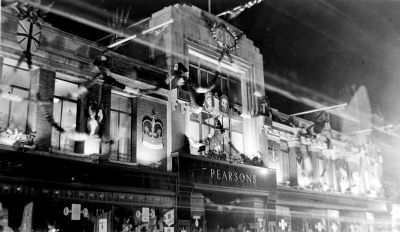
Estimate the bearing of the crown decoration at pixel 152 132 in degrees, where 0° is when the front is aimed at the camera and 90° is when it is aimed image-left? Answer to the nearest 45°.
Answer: approximately 315°

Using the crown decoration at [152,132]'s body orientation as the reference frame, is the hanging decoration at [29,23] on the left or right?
on its right

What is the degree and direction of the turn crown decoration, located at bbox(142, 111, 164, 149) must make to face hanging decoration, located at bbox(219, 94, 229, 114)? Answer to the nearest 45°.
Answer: approximately 90° to its left

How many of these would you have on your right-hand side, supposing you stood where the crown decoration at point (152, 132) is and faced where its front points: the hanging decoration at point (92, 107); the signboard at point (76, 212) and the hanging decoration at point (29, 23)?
3

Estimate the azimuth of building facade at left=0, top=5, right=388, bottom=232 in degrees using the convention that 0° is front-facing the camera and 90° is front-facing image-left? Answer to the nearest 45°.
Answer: approximately 315°

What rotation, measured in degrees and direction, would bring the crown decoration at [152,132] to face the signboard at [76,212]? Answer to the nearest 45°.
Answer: approximately 90° to its right

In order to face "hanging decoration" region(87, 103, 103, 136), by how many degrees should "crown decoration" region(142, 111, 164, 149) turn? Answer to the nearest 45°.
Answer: approximately 90° to its right
